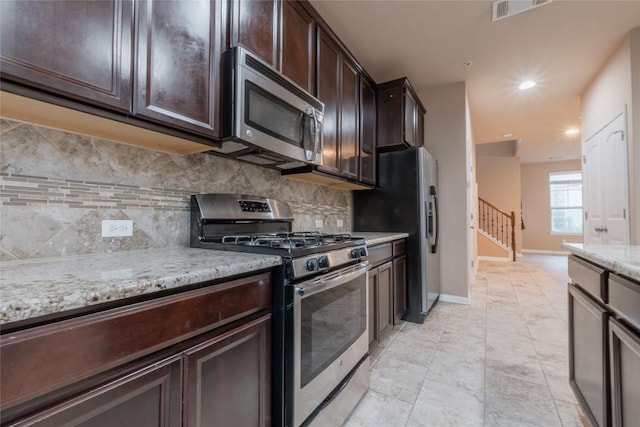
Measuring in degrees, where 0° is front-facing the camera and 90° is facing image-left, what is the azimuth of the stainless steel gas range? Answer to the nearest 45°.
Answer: approximately 315°

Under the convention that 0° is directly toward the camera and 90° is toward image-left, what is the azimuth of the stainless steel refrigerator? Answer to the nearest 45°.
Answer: approximately 270°

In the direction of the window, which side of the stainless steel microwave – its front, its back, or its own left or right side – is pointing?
left

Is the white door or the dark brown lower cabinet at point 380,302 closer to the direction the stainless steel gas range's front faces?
the white door

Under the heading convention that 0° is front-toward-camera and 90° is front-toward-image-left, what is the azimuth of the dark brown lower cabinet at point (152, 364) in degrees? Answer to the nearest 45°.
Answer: approximately 315°

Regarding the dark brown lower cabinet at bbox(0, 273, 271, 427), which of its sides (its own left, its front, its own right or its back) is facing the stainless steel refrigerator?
left

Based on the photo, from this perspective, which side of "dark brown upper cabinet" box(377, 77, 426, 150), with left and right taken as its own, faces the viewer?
right
